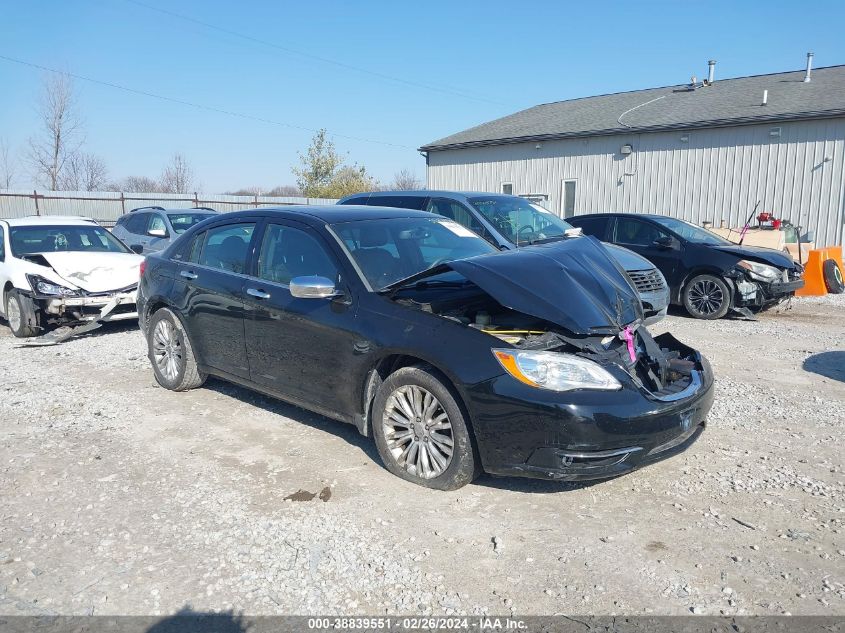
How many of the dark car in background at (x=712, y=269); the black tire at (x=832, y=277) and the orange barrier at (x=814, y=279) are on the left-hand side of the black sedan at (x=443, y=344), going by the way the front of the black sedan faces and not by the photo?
3

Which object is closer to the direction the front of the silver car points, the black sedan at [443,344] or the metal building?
the black sedan

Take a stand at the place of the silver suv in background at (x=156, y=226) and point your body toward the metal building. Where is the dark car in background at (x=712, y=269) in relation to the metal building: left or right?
right

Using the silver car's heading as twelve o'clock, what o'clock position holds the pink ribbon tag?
The pink ribbon tag is roughly at 1 o'clock from the silver car.

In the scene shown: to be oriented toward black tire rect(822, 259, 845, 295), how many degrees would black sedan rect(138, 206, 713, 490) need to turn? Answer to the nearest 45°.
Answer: approximately 90° to its left

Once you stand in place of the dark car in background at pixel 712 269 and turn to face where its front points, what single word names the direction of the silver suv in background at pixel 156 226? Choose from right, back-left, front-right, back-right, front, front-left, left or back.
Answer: back-right
